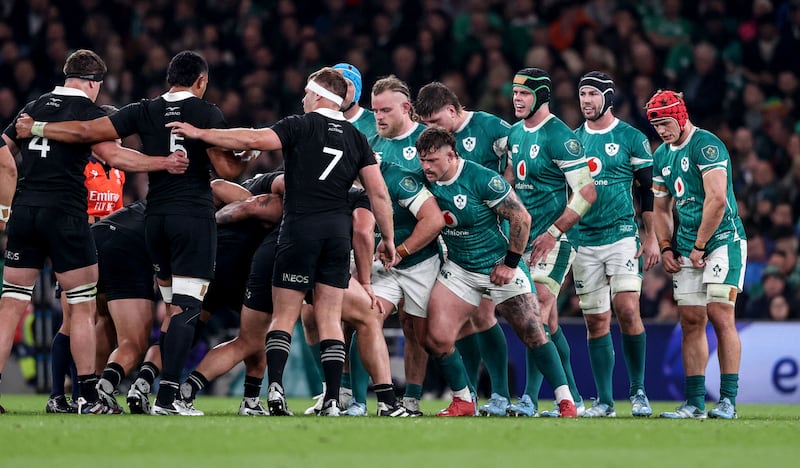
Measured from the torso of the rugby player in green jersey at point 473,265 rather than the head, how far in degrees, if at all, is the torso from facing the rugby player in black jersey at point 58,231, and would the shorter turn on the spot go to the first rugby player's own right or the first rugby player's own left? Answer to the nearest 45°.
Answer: approximately 45° to the first rugby player's own right

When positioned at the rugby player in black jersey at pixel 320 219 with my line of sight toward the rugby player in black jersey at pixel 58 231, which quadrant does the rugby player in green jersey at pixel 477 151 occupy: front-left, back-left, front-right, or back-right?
back-right

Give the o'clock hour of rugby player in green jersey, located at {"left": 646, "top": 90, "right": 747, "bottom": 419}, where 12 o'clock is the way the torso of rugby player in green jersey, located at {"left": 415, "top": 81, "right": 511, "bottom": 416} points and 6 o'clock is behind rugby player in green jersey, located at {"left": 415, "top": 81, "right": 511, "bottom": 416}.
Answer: rugby player in green jersey, located at {"left": 646, "top": 90, "right": 747, "bottom": 419} is roughly at 8 o'clock from rugby player in green jersey, located at {"left": 415, "top": 81, "right": 511, "bottom": 416}.

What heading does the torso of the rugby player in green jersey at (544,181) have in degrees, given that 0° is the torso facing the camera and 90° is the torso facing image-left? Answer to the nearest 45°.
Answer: approximately 45°

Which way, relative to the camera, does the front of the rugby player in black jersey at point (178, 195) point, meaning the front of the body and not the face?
away from the camera

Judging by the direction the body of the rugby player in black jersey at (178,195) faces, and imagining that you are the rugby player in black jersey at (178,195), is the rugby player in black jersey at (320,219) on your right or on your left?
on your right

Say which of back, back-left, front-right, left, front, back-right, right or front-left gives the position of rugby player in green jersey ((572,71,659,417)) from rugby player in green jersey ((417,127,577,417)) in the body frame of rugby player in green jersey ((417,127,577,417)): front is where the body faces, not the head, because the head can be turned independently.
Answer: back

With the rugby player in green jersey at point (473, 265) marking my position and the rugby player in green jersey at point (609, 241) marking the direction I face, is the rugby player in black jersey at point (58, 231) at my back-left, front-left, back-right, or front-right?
back-left
